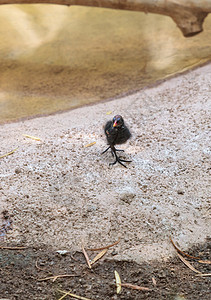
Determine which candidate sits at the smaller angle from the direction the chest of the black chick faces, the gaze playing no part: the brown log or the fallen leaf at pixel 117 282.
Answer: the fallen leaf

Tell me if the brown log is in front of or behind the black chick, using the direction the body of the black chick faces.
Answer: behind

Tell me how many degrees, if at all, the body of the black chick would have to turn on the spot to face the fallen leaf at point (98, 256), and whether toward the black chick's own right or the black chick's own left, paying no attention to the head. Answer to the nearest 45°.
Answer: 0° — it already faces it

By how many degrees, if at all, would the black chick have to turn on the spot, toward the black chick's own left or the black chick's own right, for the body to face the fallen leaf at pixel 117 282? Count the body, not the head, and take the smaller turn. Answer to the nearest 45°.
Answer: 0° — it already faces it

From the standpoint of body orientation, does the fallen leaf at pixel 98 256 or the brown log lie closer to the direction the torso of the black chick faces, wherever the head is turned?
the fallen leaf

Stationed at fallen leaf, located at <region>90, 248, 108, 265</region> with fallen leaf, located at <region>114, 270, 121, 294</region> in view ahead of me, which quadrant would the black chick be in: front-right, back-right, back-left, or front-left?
back-left

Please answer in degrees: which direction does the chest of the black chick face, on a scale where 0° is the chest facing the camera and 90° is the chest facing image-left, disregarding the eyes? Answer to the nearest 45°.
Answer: approximately 0°
